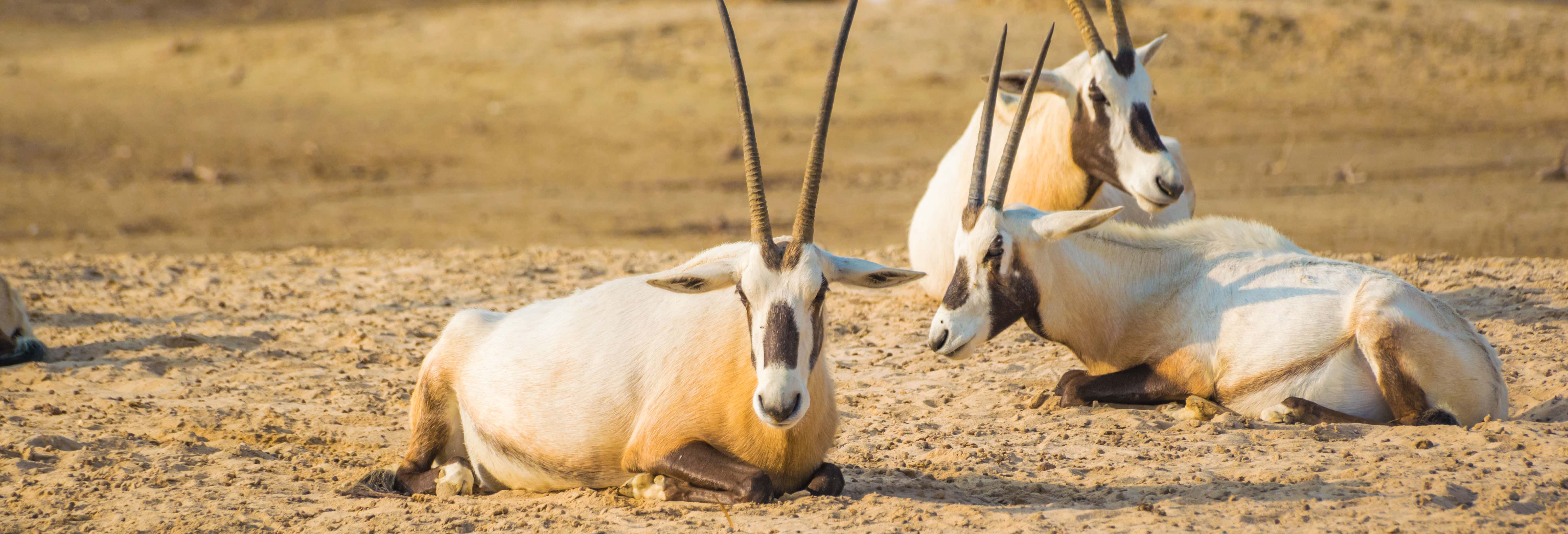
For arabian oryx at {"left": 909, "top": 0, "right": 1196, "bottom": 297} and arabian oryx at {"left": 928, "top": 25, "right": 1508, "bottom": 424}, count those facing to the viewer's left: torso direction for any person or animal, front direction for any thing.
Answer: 1

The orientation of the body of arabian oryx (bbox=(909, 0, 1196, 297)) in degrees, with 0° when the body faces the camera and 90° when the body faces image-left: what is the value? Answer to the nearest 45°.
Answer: approximately 315°

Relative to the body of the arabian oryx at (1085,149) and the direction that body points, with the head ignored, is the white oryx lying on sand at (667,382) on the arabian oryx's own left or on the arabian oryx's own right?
on the arabian oryx's own right

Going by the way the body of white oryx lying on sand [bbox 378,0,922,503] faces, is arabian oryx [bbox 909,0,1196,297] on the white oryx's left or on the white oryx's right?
on the white oryx's left

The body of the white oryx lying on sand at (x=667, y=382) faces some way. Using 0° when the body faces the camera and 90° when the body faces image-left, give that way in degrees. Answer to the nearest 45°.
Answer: approximately 315°

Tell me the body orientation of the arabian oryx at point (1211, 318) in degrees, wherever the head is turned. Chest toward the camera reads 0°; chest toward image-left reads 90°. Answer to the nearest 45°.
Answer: approximately 90°

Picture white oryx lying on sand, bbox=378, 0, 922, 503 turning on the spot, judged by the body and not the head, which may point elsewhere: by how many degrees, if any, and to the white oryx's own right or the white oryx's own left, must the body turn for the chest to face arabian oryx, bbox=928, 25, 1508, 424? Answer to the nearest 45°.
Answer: approximately 45° to the white oryx's own left

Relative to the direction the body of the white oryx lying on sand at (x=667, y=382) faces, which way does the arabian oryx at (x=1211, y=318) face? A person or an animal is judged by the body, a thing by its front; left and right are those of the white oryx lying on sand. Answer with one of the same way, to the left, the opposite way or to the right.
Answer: the opposite way

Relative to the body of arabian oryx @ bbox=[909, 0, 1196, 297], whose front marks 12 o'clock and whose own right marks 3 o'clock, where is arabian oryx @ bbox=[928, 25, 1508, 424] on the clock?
arabian oryx @ bbox=[928, 25, 1508, 424] is roughly at 1 o'clock from arabian oryx @ bbox=[909, 0, 1196, 297].

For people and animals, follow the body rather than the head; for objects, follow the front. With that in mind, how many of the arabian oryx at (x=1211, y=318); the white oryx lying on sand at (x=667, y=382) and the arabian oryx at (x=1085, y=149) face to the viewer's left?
1

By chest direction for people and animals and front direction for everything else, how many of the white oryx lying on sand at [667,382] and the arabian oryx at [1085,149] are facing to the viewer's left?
0
